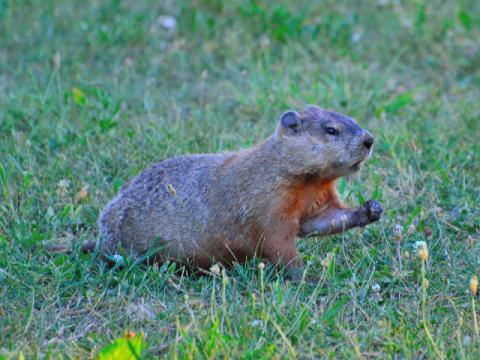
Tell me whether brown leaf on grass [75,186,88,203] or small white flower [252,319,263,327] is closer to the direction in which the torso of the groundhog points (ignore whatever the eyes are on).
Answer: the small white flower

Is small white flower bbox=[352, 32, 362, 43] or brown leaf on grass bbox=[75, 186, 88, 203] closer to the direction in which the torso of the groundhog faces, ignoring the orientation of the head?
the small white flower

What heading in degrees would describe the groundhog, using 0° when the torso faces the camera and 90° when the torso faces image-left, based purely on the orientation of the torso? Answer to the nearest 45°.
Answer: approximately 270°

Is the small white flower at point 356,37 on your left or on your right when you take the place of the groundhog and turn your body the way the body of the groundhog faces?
on your left

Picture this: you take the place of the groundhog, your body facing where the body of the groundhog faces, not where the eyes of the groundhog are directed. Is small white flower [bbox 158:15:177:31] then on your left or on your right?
on your left

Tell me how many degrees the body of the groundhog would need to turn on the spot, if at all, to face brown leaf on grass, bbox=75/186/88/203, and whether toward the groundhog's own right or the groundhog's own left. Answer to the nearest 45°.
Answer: approximately 135° to the groundhog's own left

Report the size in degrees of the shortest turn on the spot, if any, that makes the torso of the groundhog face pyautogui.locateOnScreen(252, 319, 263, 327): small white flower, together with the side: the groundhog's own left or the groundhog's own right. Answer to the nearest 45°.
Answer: approximately 90° to the groundhog's own right
